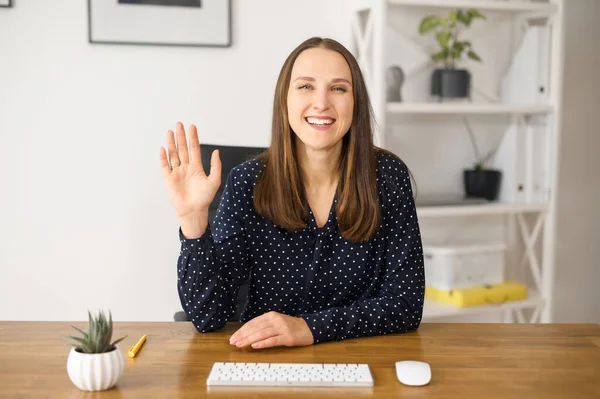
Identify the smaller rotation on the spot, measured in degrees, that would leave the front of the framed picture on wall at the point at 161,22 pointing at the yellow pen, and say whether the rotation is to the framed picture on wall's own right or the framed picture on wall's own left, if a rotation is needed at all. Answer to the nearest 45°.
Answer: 0° — it already faces it

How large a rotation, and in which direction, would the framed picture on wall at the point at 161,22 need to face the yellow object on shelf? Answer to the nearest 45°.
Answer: approximately 90° to its left

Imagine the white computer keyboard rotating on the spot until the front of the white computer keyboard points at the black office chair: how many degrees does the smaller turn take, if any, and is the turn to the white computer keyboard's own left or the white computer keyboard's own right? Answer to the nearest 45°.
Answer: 0° — it already faces it

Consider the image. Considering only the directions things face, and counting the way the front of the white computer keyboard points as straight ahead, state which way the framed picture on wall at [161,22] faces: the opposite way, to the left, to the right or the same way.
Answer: the opposite way

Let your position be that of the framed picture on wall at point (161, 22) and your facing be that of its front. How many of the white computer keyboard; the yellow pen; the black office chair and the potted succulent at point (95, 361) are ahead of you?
4

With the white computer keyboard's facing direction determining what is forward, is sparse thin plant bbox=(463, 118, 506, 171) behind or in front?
in front

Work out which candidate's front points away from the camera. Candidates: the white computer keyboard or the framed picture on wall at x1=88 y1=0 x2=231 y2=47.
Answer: the white computer keyboard

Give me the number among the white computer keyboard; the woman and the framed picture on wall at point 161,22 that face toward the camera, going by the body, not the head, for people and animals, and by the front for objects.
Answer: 2

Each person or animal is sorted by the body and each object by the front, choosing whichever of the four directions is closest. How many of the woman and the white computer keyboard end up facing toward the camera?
1

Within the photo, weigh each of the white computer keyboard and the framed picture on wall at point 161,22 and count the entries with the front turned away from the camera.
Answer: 1

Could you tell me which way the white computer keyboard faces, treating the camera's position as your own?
facing away from the viewer

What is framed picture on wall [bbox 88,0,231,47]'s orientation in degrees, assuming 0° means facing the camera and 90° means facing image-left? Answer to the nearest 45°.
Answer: approximately 0°

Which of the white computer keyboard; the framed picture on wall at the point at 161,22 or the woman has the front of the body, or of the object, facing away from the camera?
the white computer keyboard
